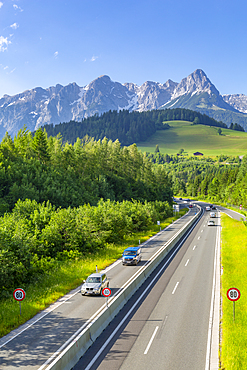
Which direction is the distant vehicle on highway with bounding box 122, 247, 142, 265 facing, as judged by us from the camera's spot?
facing the viewer and to the left of the viewer

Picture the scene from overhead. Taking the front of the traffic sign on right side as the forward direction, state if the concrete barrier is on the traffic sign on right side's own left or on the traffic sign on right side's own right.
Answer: on the traffic sign on right side's own right

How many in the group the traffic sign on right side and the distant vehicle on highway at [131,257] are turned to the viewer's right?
0

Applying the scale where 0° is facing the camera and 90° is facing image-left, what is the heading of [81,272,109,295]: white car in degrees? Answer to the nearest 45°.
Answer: approximately 45°

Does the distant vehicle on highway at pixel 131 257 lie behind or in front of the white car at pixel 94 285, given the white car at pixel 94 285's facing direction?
behind

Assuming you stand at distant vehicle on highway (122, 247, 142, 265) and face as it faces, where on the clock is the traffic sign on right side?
The traffic sign on right side is roughly at 10 o'clock from the distant vehicle on highway.

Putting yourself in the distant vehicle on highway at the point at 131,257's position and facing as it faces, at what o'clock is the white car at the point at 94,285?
The white car is roughly at 11 o'clock from the distant vehicle on highway.

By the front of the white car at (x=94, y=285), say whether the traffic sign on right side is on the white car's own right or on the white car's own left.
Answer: on the white car's own left

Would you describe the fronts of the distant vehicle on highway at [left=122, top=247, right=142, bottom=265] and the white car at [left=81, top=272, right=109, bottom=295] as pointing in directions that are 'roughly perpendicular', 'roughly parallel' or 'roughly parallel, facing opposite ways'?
roughly parallel

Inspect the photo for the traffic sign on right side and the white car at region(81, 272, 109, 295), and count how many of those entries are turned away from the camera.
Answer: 0

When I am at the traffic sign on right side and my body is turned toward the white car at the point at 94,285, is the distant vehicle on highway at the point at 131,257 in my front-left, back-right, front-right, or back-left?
front-right

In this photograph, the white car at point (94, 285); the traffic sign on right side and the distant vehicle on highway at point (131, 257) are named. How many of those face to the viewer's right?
0

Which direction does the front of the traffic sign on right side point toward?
toward the camera
